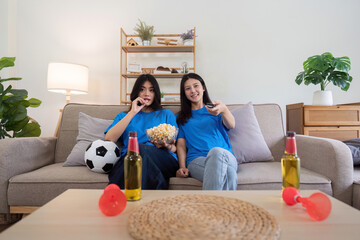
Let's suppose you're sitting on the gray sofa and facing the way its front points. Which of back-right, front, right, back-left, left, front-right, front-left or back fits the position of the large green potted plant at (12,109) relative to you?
back-right

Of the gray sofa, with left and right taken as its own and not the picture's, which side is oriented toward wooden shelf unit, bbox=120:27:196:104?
back

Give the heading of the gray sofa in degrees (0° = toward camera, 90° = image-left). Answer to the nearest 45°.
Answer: approximately 0°

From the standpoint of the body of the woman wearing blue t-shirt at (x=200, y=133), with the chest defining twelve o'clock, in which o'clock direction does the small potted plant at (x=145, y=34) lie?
The small potted plant is roughly at 5 o'clock from the woman wearing blue t-shirt.

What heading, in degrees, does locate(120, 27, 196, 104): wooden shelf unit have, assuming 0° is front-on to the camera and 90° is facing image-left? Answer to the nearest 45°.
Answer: approximately 0°

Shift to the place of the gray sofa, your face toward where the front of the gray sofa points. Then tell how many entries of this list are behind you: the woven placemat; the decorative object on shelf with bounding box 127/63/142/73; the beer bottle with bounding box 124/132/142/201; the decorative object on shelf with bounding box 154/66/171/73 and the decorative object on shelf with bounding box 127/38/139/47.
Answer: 3
